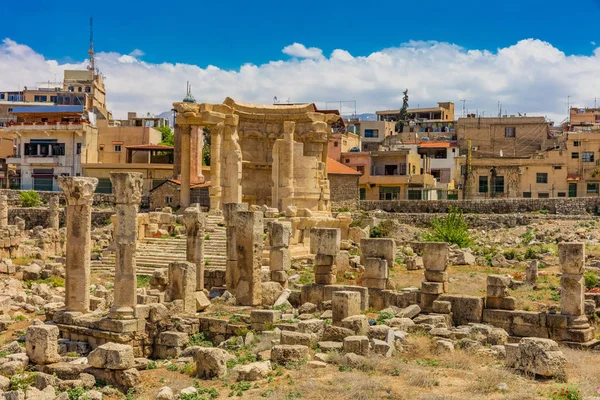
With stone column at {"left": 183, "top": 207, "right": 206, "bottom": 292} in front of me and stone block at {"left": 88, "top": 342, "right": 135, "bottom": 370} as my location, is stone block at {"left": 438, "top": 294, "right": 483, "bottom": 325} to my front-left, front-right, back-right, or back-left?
front-right

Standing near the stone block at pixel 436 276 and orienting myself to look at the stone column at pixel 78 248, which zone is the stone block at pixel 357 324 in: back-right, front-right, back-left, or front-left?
front-left

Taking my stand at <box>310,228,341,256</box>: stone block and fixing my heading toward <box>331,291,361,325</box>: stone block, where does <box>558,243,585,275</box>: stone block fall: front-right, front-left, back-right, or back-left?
front-left

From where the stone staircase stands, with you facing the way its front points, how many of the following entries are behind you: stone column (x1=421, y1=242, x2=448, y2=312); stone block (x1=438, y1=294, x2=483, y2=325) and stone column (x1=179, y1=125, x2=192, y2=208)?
1

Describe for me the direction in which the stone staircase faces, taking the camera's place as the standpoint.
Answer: facing the viewer

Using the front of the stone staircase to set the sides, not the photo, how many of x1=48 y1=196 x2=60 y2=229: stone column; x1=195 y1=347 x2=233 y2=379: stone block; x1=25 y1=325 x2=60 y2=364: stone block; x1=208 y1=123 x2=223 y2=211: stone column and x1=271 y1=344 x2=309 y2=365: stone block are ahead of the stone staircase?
3

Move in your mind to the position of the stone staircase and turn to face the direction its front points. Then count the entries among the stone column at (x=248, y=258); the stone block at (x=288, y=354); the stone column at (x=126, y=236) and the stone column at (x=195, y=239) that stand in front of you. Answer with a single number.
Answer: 4

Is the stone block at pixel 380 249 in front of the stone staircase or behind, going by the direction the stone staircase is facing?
in front

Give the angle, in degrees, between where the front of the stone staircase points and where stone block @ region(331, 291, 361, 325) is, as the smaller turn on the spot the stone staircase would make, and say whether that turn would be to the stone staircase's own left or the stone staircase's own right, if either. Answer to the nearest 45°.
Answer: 0° — it already faces it

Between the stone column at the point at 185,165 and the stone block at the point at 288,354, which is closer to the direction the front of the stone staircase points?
the stone block

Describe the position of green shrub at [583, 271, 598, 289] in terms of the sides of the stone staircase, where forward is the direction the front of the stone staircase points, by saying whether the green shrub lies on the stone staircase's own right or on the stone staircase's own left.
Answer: on the stone staircase's own left

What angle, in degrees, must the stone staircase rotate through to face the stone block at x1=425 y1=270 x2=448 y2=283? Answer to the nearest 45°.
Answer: approximately 45° to its left

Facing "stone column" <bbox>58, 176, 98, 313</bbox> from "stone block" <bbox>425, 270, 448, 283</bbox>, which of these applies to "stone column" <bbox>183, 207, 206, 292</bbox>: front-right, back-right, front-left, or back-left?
front-right

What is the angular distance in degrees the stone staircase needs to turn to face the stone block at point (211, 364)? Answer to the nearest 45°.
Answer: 0° — it already faces it

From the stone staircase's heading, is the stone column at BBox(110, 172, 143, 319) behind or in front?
in front

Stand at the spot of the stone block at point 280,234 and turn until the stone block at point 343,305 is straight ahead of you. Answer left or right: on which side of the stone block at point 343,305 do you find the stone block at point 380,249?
left

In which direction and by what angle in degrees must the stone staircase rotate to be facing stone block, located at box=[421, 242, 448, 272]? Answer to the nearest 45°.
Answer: approximately 45° to its left

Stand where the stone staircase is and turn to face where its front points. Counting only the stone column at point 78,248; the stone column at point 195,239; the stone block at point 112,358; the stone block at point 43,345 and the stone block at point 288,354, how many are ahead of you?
5

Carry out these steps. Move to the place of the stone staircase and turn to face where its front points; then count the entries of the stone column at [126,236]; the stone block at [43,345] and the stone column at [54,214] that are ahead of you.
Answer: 2

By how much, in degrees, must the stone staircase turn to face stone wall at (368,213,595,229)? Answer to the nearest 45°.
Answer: approximately 135° to its left

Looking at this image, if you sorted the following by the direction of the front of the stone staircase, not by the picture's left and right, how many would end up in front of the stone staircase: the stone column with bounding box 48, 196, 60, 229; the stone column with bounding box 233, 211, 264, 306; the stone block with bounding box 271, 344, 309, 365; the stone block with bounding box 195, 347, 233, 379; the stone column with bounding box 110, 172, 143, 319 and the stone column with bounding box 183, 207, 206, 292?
5

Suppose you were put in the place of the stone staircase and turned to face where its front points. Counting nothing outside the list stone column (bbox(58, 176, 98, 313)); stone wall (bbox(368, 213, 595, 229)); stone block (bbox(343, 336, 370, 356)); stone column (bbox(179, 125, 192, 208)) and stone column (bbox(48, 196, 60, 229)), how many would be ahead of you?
2
